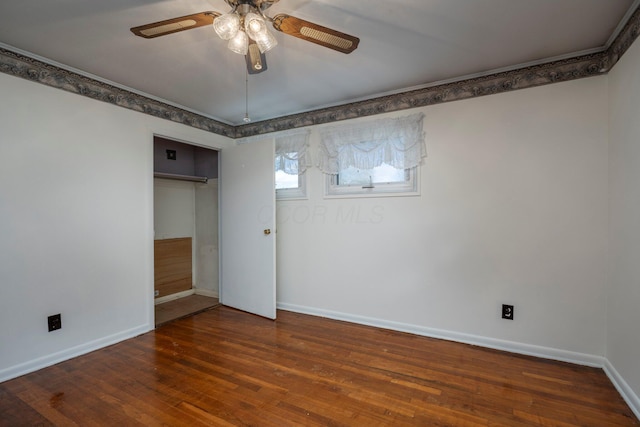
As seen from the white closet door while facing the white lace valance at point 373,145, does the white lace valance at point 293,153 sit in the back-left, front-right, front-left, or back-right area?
front-left

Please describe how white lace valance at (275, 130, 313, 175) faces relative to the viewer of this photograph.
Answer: facing the viewer and to the left of the viewer

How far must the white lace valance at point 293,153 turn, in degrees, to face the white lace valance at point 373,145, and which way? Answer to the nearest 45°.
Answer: approximately 90° to its left

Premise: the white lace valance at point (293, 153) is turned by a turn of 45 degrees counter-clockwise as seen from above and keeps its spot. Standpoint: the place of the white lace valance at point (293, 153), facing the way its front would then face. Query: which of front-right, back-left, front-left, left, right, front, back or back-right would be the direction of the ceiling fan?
front

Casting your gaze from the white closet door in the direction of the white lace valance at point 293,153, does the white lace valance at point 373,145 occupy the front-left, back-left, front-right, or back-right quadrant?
front-right
